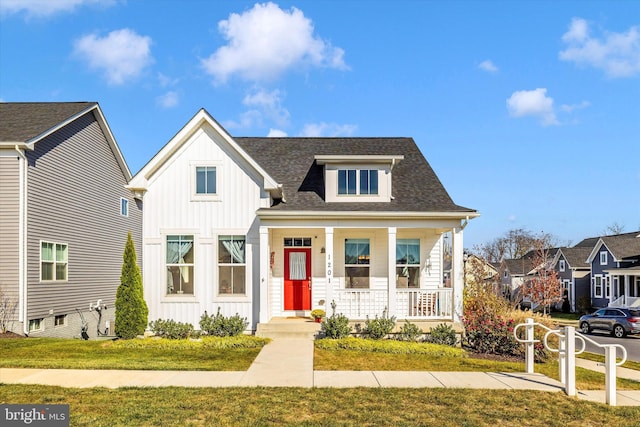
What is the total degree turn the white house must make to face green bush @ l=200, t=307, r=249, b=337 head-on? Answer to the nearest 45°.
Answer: approximately 45° to its right

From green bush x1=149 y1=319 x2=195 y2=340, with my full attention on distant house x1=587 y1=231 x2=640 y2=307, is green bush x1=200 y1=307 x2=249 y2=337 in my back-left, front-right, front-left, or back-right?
front-right

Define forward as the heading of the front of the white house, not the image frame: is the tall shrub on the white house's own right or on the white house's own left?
on the white house's own right

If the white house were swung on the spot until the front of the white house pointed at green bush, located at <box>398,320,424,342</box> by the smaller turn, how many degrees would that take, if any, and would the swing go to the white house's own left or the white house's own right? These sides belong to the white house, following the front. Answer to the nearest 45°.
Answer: approximately 45° to the white house's own left

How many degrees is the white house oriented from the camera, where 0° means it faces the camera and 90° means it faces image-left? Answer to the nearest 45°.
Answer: approximately 0°
